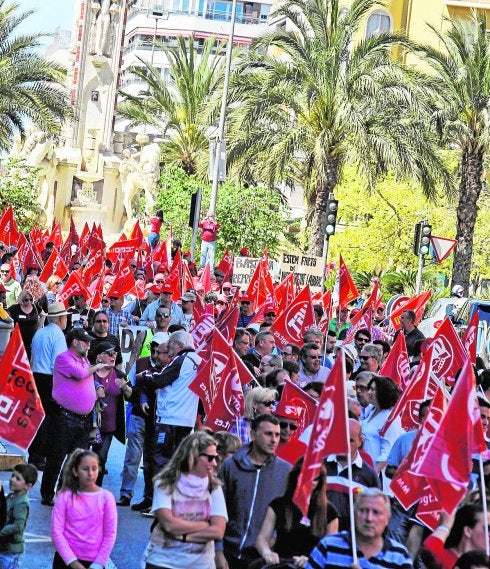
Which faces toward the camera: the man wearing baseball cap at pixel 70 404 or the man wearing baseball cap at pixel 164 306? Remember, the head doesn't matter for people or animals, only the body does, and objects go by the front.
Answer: the man wearing baseball cap at pixel 164 306

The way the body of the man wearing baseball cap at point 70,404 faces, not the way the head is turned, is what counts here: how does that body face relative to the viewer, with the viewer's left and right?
facing to the right of the viewer

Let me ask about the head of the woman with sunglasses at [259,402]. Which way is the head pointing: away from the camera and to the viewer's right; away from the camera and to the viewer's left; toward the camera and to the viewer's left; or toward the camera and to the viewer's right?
toward the camera and to the viewer's right

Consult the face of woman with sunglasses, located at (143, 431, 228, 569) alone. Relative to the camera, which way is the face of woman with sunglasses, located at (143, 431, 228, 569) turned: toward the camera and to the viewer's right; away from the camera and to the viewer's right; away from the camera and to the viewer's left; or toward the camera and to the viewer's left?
toward the camera and to the viewer's right

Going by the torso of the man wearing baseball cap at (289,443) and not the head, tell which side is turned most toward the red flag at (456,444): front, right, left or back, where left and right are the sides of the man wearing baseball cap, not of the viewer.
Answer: left

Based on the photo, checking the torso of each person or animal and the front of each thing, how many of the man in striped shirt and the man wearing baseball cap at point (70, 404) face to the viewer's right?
1

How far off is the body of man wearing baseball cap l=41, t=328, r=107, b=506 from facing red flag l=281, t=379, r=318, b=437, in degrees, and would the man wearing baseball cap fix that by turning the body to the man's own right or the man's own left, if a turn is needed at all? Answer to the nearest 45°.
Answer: approximately 45° to the man's own right

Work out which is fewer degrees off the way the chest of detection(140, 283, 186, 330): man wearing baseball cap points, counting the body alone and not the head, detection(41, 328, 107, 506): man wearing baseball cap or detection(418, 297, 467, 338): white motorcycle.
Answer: the man wearing baseball cap

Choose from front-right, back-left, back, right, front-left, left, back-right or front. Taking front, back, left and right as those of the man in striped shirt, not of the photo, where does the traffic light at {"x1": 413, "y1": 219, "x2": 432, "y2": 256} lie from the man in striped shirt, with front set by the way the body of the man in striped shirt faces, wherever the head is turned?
back

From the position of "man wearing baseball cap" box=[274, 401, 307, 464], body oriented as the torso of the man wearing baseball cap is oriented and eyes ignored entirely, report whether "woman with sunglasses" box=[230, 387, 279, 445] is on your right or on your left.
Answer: on your right

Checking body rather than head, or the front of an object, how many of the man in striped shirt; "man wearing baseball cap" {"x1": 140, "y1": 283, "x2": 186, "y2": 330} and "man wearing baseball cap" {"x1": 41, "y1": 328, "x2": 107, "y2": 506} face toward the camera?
2

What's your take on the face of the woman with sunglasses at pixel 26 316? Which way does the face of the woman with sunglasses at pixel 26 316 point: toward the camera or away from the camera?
toward the camera

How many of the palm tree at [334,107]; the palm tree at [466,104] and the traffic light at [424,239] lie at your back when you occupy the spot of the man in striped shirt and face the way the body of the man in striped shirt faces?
3

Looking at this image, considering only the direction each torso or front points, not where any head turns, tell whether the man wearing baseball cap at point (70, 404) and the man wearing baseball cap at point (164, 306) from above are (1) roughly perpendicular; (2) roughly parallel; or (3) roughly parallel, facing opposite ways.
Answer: roughly perpendicular

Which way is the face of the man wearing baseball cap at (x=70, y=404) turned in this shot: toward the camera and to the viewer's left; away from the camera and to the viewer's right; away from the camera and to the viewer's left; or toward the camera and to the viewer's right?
toward the camera and to the viewer's right

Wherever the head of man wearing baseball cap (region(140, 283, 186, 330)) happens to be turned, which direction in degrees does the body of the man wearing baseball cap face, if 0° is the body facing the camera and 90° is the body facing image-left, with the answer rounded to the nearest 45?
approximately 0°
